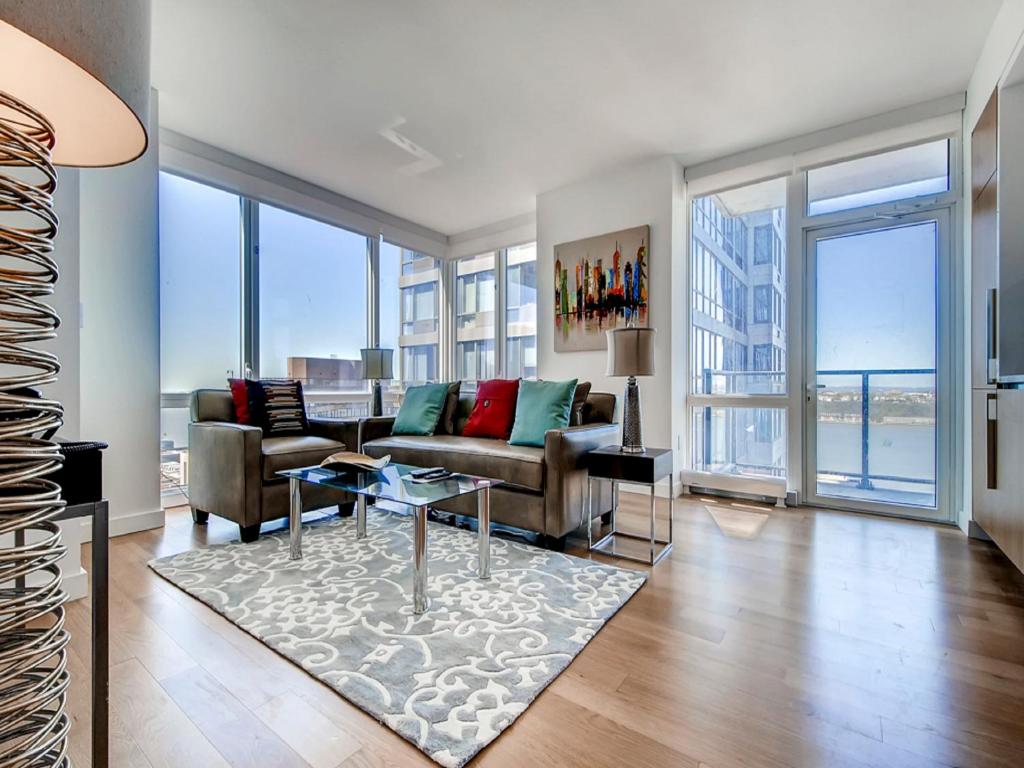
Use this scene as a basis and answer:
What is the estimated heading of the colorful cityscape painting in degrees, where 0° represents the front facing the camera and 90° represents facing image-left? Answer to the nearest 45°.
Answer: approximately 45°

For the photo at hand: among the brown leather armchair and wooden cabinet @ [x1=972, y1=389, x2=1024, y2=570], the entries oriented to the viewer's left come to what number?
1

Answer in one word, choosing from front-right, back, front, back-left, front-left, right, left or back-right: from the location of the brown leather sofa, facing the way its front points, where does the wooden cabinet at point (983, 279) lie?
back-left

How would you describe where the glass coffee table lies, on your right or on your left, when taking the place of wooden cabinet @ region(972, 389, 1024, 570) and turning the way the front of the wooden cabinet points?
on your left

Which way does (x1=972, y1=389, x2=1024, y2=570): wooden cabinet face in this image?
to the viewer's left

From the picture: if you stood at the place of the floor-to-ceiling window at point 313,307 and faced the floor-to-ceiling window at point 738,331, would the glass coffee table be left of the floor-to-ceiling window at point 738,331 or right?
right

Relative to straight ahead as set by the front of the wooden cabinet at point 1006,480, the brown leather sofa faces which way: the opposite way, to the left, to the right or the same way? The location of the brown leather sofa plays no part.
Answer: to the left

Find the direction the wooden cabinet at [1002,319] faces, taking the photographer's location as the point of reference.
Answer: facing to the left of the viewer
